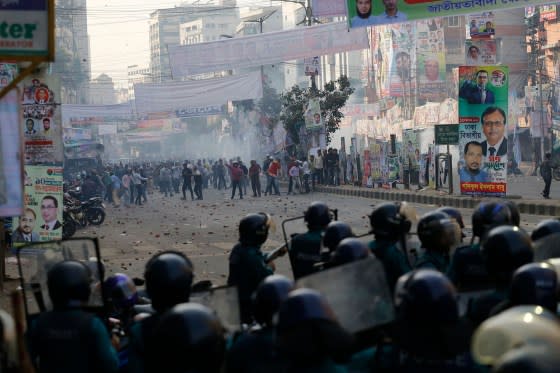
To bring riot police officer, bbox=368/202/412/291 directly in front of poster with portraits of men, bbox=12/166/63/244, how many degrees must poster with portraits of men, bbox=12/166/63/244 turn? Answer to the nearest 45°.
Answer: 0° — it already faces them

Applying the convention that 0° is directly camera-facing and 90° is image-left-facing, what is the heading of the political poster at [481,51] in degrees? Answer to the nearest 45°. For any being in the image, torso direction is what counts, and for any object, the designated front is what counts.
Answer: approximately 0°

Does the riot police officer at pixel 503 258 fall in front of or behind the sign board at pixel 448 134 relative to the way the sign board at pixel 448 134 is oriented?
in front

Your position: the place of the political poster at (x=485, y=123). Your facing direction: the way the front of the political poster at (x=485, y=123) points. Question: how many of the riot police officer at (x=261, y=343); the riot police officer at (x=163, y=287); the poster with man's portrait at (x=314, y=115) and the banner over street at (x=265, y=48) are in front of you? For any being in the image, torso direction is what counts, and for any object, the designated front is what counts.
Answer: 2

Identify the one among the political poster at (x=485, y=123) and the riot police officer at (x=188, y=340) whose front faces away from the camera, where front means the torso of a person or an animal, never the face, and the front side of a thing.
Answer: the riot police officer

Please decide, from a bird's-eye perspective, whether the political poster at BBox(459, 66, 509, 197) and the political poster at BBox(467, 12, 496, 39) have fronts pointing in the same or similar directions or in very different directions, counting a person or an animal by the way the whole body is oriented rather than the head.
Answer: same or similar directions

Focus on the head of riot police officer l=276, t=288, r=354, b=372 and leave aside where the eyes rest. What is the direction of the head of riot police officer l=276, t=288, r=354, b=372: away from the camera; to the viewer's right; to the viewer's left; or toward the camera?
away from the camera

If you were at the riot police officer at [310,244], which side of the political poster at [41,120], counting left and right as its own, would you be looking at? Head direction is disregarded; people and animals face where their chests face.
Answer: front

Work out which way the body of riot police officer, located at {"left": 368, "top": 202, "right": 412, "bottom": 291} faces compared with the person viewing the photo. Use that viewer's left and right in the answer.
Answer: facing away from the viewer and to the right of the viewer

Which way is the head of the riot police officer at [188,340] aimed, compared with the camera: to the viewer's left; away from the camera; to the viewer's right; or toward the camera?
away from the camera

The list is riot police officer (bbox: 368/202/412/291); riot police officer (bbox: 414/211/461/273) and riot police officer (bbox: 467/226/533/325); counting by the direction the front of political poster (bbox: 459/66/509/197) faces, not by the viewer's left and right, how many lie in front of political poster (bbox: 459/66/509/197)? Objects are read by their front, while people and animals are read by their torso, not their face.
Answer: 3

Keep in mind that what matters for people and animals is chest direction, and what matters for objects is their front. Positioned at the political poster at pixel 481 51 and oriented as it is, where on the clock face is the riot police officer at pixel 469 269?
The riot police officer is roughly at 12 o'clock from the political poster.

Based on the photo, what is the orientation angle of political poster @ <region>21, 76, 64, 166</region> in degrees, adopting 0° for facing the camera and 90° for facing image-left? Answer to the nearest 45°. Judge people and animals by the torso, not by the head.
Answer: approximately 0°

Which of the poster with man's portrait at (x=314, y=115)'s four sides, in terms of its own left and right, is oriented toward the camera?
front

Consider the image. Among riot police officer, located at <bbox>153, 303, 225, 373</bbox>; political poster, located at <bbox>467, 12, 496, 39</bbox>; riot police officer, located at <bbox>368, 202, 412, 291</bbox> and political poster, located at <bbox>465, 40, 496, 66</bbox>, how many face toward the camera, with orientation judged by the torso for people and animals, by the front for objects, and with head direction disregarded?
2

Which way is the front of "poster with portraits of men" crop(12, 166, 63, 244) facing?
toward the camera

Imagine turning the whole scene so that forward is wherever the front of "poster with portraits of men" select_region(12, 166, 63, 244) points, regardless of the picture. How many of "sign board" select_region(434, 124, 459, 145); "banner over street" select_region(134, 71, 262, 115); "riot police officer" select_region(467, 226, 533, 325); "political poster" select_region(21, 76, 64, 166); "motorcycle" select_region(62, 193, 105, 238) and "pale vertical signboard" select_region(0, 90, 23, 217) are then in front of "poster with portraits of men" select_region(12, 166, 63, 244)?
3

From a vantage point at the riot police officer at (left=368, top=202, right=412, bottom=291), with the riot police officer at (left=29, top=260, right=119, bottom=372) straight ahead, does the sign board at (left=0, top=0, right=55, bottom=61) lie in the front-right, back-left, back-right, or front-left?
front-right

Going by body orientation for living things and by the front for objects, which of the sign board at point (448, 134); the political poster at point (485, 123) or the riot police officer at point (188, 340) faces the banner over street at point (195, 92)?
the riot police officer
